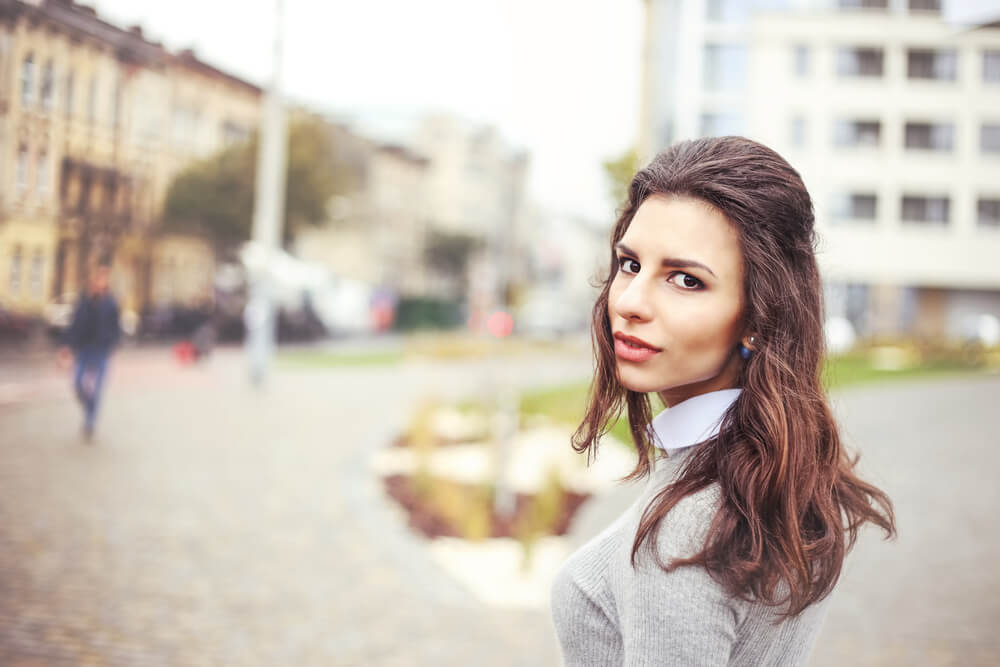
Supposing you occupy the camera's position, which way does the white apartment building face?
facing the viewer

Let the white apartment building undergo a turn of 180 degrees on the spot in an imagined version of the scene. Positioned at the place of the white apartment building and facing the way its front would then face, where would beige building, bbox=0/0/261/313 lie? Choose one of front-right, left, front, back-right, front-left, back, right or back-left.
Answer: left

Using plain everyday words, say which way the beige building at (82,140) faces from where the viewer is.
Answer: facing the viewer and to the right of the viewer

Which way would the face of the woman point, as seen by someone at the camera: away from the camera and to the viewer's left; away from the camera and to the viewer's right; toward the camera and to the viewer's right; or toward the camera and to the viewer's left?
toward the camera and to the viewer's left

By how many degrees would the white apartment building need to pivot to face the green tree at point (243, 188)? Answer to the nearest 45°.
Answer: approximately 135° to its right
